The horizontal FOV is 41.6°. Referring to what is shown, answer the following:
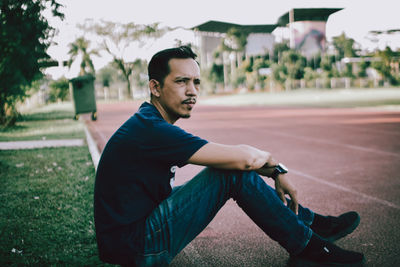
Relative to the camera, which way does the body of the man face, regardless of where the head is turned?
to the viewer's right

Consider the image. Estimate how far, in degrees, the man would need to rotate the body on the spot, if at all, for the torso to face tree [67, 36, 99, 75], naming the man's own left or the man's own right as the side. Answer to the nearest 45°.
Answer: approximately 90° to the man's own left

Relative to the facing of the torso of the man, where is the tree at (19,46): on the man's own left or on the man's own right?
on the man's own left

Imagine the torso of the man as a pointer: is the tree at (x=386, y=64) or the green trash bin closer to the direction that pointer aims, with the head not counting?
the tree

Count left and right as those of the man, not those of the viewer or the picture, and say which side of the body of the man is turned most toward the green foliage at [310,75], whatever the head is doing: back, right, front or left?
left

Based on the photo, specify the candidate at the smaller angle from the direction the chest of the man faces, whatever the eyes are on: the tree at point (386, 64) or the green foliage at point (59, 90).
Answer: the tree

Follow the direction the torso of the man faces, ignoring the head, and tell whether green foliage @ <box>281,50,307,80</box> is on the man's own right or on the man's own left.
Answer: on the man's own left

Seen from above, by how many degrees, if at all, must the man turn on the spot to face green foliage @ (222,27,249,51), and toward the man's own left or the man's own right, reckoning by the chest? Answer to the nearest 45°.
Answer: approximately 90° to the man's own left

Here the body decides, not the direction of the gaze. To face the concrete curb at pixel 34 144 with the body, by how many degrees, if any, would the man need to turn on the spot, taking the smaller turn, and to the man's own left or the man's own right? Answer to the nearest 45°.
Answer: approximately 135° to the man's own left
